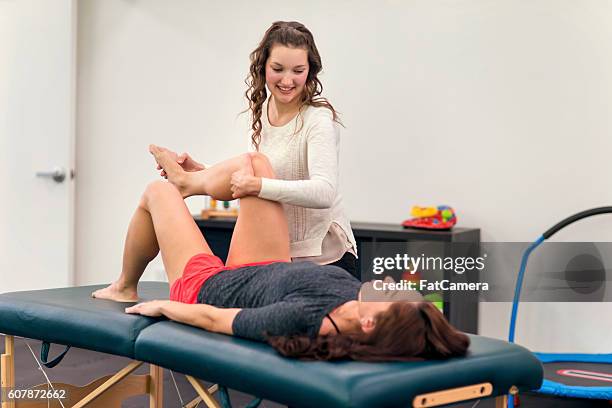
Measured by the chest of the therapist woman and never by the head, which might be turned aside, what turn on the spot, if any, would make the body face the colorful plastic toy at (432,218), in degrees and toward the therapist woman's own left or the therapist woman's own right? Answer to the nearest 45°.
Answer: approximately 180°

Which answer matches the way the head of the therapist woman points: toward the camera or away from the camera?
toward the camera

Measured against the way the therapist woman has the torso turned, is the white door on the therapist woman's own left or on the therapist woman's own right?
on the therapist woman's own right

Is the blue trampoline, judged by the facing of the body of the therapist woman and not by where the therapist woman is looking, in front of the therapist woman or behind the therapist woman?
behind

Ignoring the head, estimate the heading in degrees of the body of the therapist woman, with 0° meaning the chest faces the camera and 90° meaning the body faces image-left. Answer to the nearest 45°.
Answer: approximately 45°
